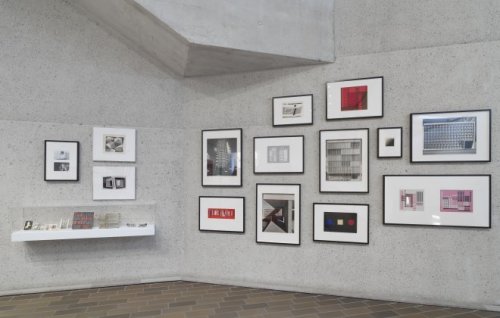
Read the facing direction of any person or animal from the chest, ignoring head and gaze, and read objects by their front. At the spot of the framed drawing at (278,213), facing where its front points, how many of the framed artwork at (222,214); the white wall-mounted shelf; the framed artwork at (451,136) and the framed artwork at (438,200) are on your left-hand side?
2

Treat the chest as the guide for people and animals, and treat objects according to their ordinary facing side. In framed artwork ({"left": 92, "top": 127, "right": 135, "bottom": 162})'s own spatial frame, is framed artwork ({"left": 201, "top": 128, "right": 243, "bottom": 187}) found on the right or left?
on its left

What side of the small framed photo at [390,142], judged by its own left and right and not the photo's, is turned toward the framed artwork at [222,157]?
right

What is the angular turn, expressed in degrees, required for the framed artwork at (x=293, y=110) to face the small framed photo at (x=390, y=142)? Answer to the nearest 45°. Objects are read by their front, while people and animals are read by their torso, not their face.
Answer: approximately 90° to its left

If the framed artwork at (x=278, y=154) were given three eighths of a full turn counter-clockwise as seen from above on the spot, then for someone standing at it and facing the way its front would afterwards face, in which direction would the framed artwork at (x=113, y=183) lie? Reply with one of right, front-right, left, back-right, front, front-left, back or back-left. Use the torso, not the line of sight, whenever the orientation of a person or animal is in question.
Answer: back-left

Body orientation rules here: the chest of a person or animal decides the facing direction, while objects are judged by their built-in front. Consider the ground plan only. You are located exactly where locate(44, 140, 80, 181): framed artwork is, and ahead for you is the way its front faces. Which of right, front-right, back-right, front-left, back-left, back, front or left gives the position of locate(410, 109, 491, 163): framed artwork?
front-left

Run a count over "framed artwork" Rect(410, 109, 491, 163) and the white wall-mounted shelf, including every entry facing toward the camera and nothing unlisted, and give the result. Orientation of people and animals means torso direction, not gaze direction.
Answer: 2

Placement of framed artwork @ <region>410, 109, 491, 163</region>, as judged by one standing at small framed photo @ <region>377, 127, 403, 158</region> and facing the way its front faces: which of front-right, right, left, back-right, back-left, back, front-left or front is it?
left

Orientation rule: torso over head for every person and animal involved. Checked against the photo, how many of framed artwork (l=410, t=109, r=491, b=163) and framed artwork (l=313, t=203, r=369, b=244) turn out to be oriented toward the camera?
2

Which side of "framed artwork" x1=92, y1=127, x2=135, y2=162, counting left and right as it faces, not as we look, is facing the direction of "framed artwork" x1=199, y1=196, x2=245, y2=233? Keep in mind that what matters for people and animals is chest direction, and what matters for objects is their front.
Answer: left

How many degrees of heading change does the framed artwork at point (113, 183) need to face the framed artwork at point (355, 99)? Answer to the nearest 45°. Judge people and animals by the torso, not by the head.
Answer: approximately 45° to its left

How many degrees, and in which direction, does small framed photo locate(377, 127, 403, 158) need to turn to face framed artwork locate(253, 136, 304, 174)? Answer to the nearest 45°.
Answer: approximately 90° to its right

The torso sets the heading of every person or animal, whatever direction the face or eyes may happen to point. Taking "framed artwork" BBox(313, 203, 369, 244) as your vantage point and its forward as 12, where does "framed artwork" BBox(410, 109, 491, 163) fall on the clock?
"framed artwork" BBox(410, 109, 491, 163) is roughly at 9 o'clock from "framed artwork" BBox(313, 203, 369, 244).

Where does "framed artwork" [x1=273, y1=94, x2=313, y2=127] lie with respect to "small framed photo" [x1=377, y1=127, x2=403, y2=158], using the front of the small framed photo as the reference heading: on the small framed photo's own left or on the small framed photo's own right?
on the small framed photo's own right

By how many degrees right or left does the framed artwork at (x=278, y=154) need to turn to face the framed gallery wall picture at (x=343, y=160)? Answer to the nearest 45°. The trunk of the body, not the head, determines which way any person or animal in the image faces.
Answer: approximately 90° to its left
